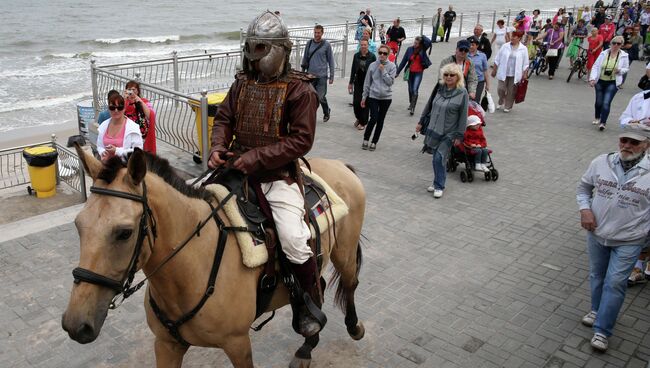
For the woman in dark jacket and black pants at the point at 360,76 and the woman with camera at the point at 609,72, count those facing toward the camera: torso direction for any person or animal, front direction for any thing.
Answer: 2

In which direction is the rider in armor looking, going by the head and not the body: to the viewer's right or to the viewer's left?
to the viewer's left

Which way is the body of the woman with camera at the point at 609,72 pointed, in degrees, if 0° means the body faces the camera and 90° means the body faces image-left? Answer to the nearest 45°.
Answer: approximately 0°

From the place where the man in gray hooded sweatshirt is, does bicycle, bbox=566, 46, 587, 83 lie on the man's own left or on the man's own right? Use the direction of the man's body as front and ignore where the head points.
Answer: on the man's own right

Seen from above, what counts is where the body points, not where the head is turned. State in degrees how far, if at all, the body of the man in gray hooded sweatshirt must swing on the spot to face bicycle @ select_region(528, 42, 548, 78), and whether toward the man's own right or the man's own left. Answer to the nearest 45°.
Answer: approximately 135° to the man's own right

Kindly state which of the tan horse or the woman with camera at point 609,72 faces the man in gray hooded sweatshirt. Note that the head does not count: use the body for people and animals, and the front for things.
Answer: the woman with camera

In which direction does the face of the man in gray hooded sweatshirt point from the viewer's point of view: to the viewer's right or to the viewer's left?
to the viewer's left

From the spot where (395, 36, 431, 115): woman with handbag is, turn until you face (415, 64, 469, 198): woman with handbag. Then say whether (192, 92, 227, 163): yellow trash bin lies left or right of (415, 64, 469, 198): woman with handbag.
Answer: right

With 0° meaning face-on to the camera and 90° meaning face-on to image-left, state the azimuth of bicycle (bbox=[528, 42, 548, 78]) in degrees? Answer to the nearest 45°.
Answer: approximately 45°

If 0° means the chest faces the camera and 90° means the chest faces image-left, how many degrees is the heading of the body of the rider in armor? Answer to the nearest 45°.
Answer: approximately 45°

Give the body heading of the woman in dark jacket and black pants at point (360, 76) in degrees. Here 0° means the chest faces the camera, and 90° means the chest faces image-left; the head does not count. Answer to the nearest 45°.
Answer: approximately 0°

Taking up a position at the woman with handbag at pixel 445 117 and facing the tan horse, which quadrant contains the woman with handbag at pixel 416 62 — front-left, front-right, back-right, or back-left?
back-right
